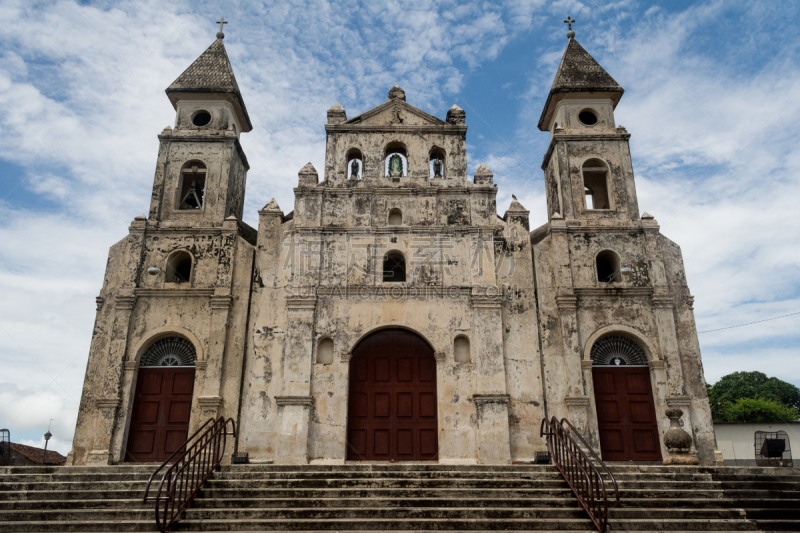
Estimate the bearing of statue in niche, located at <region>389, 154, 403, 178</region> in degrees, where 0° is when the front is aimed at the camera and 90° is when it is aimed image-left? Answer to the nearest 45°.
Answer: approximately 0°

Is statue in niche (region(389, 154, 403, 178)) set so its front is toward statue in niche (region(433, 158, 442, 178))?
no

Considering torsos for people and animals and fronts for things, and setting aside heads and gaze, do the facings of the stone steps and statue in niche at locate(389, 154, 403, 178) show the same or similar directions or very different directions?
same or similar directions

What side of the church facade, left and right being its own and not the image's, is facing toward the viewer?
front

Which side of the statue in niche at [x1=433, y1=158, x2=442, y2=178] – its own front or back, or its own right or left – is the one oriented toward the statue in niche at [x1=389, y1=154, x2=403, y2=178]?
right

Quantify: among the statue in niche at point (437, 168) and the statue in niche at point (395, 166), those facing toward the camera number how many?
2

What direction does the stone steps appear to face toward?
toward the camera

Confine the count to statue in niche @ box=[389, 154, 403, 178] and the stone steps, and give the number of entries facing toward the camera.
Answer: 2

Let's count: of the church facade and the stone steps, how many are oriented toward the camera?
2

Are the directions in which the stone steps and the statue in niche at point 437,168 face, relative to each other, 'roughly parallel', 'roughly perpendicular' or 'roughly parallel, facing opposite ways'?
roughly parallel

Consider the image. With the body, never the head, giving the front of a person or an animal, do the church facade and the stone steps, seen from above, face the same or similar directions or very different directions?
same or similar directions

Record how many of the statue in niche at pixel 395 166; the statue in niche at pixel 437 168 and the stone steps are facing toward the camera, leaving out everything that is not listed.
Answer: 3
